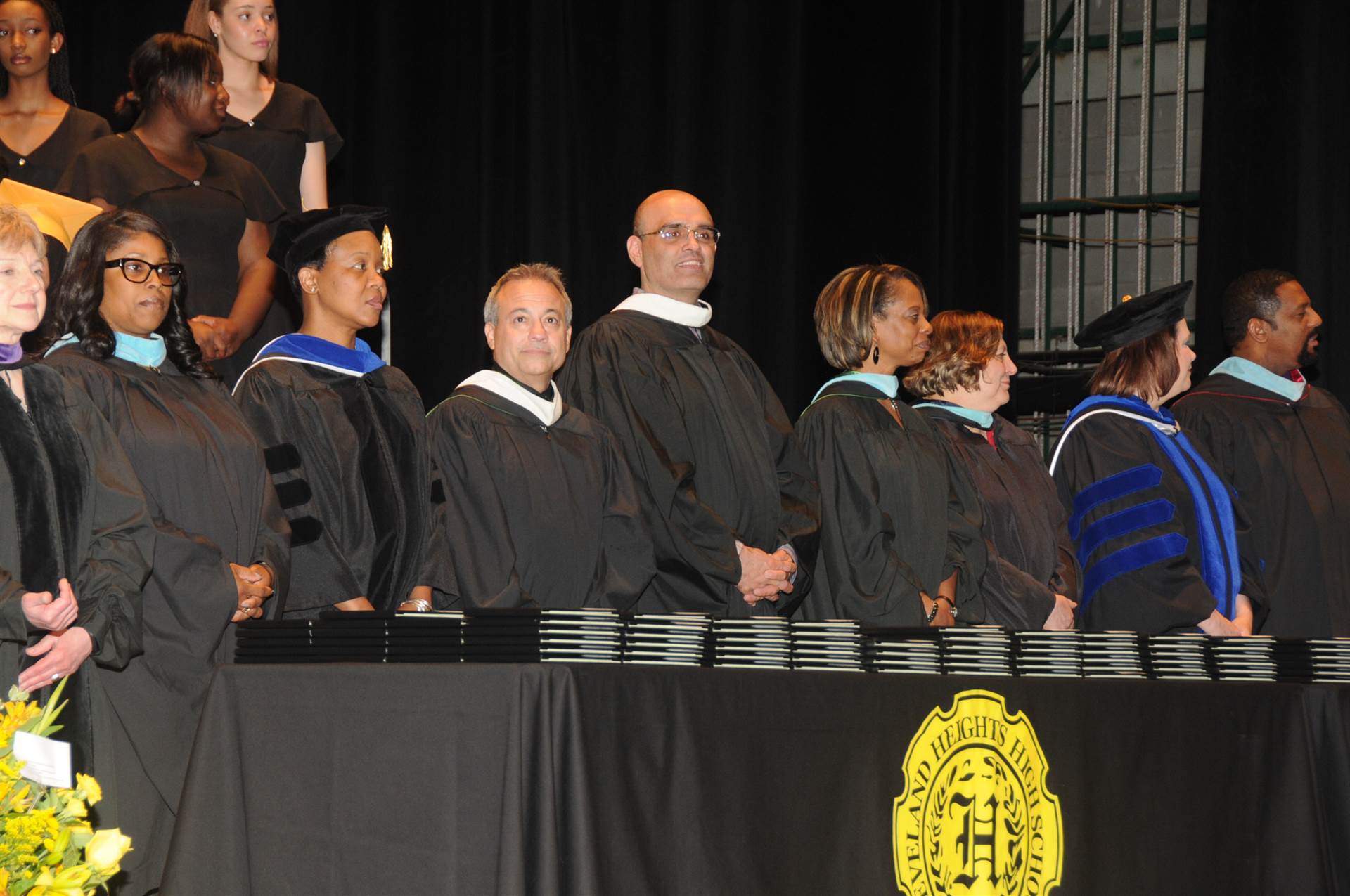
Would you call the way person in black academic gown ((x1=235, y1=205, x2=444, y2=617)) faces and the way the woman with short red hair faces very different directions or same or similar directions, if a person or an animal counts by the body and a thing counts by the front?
same or similar directions

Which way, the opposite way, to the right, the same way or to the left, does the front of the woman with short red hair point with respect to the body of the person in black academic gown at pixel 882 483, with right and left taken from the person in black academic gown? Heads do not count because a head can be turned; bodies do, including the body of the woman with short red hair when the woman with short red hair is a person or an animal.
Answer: the same way

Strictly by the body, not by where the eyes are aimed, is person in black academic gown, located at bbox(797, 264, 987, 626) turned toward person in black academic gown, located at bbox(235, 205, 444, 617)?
no

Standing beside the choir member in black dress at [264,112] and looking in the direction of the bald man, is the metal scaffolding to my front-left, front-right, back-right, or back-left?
front-left

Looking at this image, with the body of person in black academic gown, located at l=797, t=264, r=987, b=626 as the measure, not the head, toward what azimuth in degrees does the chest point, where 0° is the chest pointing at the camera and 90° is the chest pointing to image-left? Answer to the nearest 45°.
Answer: approximately 315°

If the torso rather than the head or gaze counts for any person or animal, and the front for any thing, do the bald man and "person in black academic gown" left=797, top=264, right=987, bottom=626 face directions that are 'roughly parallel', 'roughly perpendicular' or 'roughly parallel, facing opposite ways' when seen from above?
roughly parallel

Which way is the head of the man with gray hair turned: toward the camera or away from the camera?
toward the camera

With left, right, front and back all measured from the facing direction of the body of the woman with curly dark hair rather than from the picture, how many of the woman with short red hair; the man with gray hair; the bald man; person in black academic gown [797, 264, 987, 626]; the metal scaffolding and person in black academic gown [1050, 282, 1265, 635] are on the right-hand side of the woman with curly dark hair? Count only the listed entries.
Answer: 0

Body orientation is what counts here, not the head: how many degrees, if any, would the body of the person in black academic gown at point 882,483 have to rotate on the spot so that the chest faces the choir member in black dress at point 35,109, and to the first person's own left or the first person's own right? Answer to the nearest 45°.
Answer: approximately 135° to the first person's own right

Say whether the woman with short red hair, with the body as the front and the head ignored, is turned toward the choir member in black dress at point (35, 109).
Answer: no

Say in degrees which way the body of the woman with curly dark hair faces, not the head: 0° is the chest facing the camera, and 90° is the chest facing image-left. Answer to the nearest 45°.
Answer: approximately 315°

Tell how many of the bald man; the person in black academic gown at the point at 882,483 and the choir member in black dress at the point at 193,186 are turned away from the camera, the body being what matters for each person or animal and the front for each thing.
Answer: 0

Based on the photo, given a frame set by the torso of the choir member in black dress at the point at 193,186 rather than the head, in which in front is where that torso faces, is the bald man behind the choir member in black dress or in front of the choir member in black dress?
in front

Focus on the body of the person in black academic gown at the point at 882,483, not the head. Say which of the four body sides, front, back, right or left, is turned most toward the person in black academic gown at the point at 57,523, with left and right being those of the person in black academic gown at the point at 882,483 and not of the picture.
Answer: right

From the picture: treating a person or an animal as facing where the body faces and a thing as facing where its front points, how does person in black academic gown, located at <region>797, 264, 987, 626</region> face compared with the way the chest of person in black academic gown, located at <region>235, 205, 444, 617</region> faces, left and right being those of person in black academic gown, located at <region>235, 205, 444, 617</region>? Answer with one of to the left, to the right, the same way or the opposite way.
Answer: the same way

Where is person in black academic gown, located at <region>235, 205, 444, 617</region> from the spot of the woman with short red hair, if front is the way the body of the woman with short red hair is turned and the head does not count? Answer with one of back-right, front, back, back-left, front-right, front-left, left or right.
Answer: right

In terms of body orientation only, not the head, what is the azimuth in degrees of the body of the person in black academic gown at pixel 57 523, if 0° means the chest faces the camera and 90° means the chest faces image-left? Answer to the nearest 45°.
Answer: approximately 315°

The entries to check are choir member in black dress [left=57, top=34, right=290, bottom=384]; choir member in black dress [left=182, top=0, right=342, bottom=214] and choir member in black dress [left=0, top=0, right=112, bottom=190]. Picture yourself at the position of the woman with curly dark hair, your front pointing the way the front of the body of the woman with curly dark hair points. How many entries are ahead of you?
0

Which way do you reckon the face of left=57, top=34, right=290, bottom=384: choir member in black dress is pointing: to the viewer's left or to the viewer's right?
to the viewer's right
